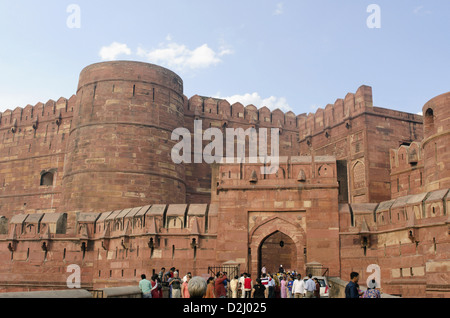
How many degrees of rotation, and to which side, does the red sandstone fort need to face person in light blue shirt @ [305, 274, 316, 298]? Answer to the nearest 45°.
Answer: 0° — it already faces them

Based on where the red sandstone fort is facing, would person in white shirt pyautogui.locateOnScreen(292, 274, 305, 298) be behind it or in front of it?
in front

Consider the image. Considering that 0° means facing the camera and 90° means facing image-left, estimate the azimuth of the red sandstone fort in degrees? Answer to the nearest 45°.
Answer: approximately 0°
